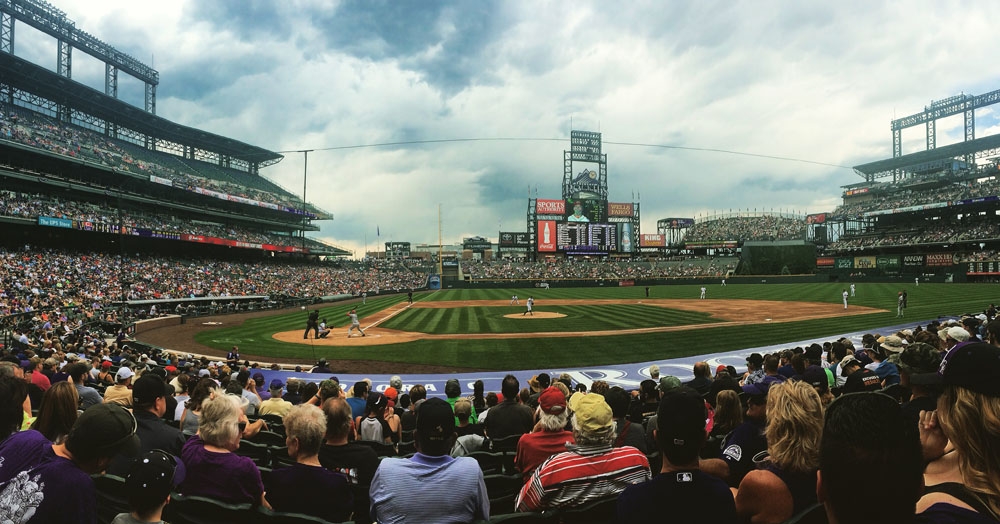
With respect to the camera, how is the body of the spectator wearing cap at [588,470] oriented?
away from the camera

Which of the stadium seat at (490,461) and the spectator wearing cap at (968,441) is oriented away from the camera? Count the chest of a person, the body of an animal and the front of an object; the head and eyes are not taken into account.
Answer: the stadium seat

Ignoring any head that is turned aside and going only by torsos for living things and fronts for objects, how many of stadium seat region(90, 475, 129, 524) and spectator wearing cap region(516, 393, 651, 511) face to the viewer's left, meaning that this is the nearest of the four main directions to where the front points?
0

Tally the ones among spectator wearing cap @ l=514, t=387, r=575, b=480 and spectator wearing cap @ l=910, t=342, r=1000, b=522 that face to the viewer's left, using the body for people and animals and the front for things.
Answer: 1

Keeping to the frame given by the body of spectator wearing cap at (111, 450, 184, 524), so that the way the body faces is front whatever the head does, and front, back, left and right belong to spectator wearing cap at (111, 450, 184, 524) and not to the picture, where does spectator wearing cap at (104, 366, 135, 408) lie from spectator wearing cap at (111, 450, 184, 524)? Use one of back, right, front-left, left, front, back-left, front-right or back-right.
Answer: front-left

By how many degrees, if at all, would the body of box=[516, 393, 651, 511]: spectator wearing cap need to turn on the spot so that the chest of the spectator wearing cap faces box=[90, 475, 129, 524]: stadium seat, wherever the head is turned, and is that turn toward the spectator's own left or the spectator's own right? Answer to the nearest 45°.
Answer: approximately 90° to the spectator's own left

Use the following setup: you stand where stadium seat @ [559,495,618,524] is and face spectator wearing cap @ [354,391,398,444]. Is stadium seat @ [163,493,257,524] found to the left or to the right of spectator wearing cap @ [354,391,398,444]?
left

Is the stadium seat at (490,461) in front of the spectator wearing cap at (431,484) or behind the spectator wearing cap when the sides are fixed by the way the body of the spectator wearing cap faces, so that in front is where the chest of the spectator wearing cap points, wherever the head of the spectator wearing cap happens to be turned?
in front

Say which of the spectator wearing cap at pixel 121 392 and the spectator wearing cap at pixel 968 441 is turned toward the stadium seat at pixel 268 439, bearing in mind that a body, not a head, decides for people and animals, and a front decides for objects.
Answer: the spectator wearing cap at pixel 968 441

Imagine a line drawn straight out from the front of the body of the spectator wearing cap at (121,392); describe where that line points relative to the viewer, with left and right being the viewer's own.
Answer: facing away from the viewer and to the right of the viewer

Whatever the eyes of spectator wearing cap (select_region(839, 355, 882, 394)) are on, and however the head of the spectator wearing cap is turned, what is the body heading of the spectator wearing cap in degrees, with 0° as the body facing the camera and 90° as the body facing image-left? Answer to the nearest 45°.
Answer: approximately 135°

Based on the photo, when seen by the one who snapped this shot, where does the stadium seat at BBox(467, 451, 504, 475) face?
facing away from the viewer

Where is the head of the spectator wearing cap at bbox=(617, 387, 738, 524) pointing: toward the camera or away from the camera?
away from the camera

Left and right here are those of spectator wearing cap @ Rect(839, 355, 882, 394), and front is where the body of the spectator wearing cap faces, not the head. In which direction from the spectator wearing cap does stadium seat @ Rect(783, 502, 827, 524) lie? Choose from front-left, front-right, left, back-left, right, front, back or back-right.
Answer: back-left

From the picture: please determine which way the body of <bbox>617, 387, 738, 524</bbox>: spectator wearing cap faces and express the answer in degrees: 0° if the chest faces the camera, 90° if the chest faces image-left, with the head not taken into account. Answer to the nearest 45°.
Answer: approximately 180°

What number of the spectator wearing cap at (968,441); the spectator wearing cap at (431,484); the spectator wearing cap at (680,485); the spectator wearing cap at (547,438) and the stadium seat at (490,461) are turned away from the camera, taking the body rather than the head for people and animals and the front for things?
4

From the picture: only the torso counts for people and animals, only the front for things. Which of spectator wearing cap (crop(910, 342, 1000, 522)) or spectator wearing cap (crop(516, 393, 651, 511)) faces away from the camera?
spectator wearing cap (crop(516, 393, 651, 511))
